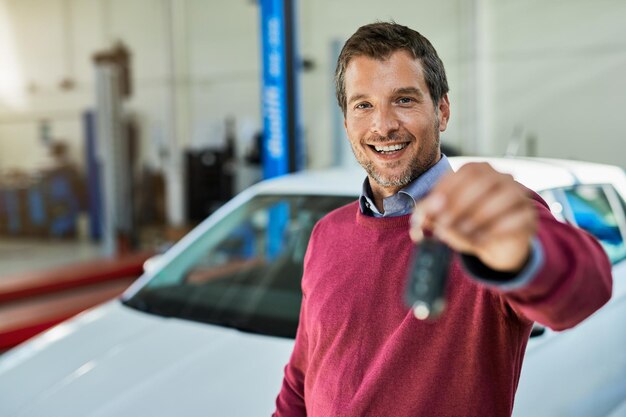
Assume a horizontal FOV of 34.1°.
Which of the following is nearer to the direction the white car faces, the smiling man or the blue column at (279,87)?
the smiling man

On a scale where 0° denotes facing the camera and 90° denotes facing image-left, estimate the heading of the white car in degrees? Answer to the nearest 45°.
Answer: approximately 45°

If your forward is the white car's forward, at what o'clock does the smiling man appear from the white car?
The smiling man is roughly at 10 o'clock from the white car.

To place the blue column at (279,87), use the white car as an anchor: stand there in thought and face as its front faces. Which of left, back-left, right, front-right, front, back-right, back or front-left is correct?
back-right
